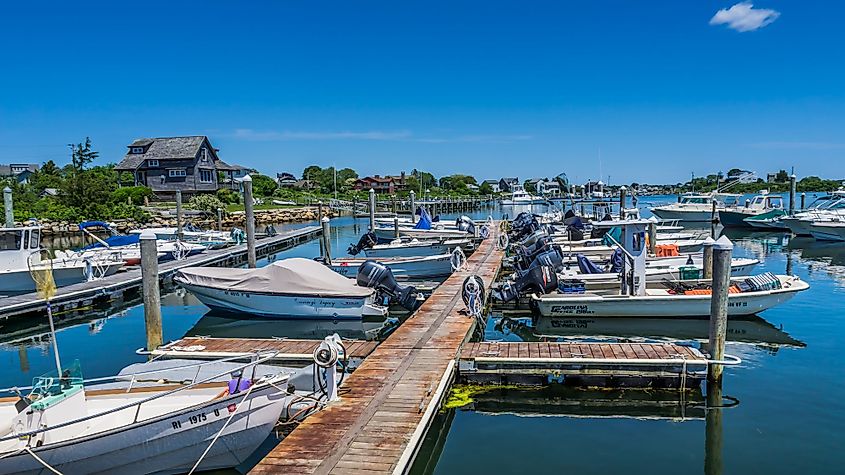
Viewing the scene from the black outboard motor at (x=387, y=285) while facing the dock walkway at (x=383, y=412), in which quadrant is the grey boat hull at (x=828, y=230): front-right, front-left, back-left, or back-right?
back-left

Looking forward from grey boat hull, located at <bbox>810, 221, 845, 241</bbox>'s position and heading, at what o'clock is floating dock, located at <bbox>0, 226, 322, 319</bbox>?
The floating dock is roughly at 10 o'clock from the grey boat hull.

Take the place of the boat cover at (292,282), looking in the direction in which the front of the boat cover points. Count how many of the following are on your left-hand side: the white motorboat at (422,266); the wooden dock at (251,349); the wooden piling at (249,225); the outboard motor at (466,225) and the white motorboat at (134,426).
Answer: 2

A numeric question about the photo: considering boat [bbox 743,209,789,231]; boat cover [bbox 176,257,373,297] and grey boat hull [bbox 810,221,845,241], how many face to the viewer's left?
3

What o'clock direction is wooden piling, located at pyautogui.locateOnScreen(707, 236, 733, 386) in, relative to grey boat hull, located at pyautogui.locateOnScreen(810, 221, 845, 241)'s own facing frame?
The wooden piling is roughly at 9 o'clock from the grey boat hull.

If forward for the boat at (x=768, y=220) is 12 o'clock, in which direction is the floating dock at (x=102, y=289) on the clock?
The floating dock is roughly at 10 o'clock from the boat.

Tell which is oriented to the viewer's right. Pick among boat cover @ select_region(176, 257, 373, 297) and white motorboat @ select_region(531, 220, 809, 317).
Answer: the white motorboat

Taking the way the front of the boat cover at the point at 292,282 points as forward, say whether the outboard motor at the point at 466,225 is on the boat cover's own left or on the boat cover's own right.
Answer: on the boat cover's own right

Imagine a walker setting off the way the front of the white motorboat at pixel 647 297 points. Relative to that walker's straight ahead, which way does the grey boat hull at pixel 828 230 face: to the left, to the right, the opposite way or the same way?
the opposite way

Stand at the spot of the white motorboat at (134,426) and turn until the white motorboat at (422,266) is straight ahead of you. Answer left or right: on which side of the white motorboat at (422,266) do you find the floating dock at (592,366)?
right

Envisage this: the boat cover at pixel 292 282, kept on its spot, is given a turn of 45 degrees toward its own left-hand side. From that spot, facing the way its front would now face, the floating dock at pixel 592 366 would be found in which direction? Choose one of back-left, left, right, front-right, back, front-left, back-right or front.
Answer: left

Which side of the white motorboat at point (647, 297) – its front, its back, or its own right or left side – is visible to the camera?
right
